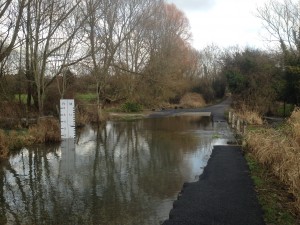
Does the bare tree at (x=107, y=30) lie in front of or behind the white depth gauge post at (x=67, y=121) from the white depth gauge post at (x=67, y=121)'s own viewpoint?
behind

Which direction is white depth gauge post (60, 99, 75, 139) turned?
toward the camera
